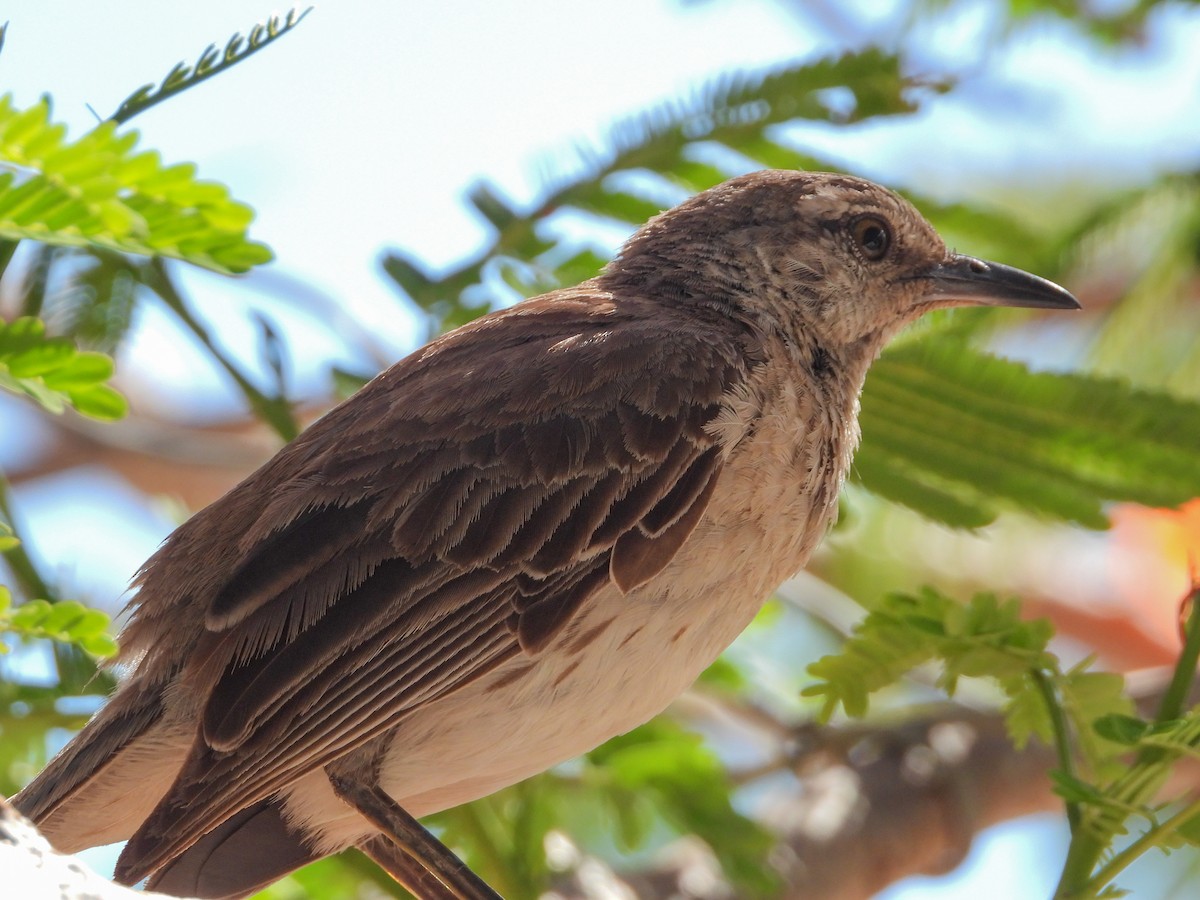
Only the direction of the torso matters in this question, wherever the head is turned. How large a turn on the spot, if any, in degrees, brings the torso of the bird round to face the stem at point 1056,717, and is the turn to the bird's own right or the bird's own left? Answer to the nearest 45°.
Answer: approximately 45° to the bird's own right

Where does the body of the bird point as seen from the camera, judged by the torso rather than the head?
to the viewer's right

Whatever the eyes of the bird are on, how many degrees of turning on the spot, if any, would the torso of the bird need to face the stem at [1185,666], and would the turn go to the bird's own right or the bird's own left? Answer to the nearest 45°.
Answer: approximately 45° to the bird's own left

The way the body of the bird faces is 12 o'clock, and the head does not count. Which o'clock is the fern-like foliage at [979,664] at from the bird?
The fern-like foliage is roughly at 1 o'clock from the bird.

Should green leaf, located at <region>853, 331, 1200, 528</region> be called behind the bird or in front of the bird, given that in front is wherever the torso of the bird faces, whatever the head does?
in front

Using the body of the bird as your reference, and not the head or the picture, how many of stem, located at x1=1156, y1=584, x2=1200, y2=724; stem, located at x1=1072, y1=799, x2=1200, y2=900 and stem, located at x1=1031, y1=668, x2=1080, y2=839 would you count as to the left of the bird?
0

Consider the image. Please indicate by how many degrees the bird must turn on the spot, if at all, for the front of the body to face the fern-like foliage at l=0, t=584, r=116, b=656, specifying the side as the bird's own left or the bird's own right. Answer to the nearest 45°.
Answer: approximately 135° to the bird's own right

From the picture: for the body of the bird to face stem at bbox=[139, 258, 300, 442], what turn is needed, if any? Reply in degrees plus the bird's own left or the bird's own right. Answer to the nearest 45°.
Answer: approximately 90° to the bird's own left

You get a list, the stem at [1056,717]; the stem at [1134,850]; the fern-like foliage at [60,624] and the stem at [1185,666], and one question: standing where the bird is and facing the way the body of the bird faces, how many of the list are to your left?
4
